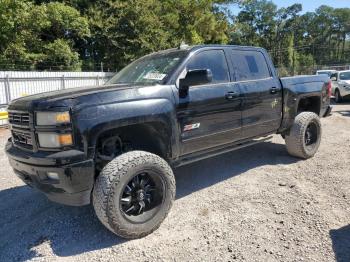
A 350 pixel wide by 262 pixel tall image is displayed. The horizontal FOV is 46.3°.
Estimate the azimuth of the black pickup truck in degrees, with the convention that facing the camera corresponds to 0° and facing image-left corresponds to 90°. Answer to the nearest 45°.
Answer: approximately 45°

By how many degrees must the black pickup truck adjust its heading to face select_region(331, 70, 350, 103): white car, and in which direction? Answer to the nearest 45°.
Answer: approximately 180°

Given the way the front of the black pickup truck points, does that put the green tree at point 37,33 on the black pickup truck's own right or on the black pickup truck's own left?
on the black pickup truck's own right
